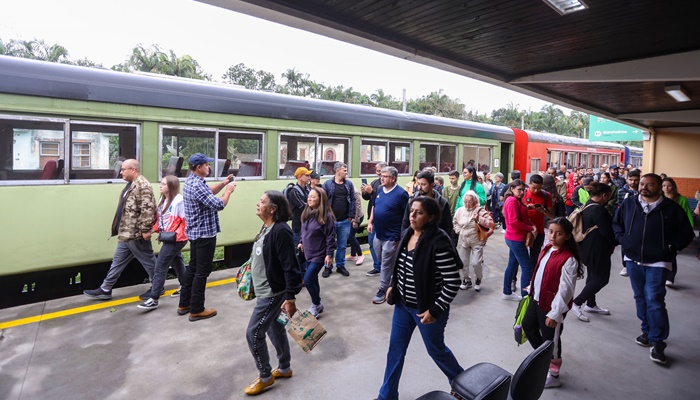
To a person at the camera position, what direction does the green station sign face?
facing the viewer

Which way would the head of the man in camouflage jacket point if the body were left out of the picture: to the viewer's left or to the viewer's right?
to the viewer's left

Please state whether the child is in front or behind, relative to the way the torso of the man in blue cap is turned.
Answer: in front

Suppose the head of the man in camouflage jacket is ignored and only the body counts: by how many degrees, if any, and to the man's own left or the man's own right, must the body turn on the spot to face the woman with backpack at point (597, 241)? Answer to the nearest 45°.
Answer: approximately 135° to the man's own left

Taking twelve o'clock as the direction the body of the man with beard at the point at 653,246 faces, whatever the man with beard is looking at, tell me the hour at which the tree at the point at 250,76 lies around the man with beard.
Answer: The tree is roughly at 4 o'clock from the man with beard.

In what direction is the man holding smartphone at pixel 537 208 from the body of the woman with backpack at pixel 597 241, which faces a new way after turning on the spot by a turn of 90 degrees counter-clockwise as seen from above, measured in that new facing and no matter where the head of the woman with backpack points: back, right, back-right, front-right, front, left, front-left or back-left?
front-left

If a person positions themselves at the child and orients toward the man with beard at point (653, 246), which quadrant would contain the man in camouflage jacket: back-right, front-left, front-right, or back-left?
back-left

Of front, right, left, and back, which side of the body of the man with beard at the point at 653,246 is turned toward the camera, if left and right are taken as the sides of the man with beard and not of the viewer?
front

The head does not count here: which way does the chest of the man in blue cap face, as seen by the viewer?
to the viewer's right

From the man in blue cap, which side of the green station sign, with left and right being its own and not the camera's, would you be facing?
front

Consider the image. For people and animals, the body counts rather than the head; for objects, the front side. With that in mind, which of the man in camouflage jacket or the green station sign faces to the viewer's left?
the man in camouflage jacket

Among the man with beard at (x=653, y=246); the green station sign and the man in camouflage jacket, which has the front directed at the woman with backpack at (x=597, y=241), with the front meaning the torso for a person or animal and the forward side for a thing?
the green station sign
